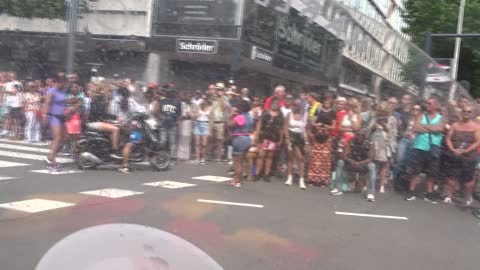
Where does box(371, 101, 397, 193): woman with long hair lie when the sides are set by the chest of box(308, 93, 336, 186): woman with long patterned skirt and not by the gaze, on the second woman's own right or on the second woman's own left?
on the second woman's own left

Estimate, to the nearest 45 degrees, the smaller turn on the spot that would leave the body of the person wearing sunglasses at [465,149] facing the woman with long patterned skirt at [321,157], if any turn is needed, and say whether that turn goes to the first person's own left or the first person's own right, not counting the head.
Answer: approximately 45° to the first person's own right

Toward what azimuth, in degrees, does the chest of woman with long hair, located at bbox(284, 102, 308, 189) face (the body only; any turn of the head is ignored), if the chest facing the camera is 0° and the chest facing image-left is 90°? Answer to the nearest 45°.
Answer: approximately 0°

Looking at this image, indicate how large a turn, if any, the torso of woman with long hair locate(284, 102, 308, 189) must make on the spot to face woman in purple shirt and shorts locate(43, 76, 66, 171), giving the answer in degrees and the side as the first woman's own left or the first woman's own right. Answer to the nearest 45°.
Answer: approximately 45° to the first woman's own right

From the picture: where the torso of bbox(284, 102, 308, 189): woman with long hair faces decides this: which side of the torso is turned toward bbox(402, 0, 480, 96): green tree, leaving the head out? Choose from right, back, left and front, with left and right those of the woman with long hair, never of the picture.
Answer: back

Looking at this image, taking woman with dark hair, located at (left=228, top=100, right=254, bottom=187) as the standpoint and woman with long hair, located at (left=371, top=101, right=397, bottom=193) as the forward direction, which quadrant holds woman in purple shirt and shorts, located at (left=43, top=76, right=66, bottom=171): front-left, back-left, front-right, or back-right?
back-left

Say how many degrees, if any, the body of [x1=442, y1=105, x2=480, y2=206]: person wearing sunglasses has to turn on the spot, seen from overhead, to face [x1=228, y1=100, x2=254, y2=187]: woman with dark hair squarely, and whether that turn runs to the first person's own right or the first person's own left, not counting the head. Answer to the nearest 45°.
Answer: approximately 45° to the first person's own right
